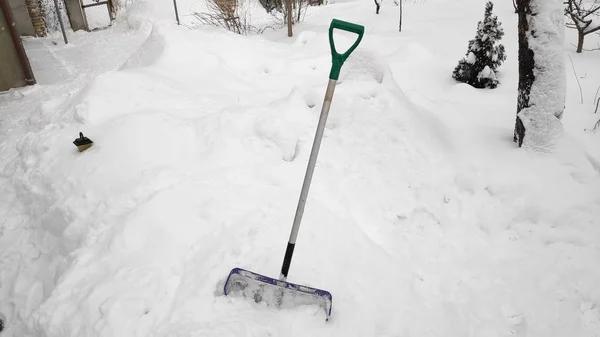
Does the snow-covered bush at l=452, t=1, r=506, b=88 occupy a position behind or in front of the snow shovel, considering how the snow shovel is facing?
behind

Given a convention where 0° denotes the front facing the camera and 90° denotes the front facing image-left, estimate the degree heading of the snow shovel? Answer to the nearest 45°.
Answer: approximately 0°

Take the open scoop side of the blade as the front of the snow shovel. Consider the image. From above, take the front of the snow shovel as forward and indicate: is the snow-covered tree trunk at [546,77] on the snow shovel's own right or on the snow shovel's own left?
on the snow shovel's own left
